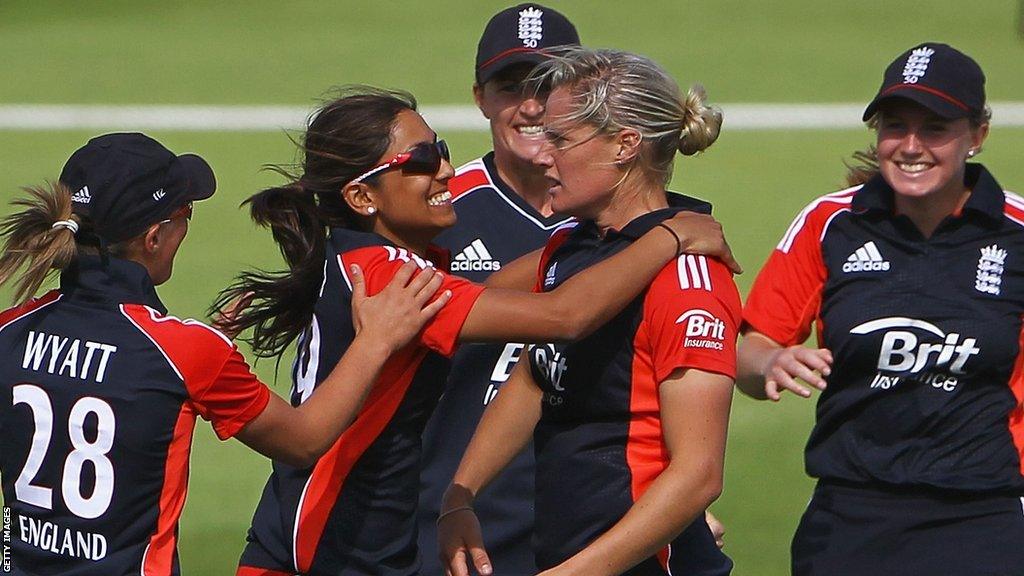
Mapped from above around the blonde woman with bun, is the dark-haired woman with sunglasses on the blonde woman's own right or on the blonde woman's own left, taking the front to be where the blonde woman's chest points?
on the blonde woman's own right

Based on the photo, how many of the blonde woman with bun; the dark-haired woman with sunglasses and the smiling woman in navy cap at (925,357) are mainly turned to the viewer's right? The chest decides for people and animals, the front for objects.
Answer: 1

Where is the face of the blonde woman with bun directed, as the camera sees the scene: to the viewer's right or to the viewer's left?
to the viewer's left

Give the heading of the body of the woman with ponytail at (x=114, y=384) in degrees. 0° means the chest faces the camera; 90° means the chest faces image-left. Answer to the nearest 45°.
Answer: approximately 225°

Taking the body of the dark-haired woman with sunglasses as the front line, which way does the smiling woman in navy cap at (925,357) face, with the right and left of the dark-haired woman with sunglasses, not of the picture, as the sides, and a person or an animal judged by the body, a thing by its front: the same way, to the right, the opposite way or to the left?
to the right

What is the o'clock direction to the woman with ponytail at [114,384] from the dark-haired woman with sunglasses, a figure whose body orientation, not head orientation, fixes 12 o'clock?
The woman with ponytail is roughly at 5 o'clock from the dark-haired woman with sunglasses.

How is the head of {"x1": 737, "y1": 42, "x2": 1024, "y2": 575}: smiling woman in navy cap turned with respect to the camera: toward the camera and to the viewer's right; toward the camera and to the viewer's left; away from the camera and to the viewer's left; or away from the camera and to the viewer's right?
toward the camera and to the viewer's left

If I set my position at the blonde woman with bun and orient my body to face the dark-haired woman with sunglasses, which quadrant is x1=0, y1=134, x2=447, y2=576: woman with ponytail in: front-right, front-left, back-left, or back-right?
front-left

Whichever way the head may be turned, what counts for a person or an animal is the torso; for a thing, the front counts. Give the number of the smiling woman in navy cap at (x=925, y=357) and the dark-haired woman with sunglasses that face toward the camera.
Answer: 1

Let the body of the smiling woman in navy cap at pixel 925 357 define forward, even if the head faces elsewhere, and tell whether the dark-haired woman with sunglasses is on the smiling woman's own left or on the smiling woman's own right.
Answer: on the smiling woman's own right

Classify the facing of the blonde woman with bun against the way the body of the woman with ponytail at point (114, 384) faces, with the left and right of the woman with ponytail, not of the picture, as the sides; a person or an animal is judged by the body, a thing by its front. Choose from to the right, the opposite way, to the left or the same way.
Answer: the opposite way

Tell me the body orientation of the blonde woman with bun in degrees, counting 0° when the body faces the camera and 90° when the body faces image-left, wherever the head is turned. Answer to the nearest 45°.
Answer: approximately 45°

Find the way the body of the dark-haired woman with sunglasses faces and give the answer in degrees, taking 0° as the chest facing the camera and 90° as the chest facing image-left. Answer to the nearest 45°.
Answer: approximately 270°

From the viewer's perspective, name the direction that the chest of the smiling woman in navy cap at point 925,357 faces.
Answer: toward the camera

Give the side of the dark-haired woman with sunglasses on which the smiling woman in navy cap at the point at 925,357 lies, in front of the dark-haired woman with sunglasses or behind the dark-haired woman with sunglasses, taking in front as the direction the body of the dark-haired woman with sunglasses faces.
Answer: in front

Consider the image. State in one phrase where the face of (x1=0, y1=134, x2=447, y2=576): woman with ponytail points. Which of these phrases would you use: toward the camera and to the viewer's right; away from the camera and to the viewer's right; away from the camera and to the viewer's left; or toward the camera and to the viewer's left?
away from the camera and to the viewer's right

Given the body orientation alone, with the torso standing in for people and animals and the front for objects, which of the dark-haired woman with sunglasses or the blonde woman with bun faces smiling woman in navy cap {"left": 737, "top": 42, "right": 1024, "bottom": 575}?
the dark-haired woman with sunglasses

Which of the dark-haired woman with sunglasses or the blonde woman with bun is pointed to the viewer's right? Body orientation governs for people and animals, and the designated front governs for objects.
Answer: the dark-haired woman with sunglasses

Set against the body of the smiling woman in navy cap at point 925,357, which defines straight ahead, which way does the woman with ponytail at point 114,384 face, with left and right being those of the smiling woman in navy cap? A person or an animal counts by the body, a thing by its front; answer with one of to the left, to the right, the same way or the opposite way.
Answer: the opposite way

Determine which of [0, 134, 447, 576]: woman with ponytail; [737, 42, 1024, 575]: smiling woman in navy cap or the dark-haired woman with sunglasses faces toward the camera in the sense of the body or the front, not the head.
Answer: the smiling woman in navy cap
